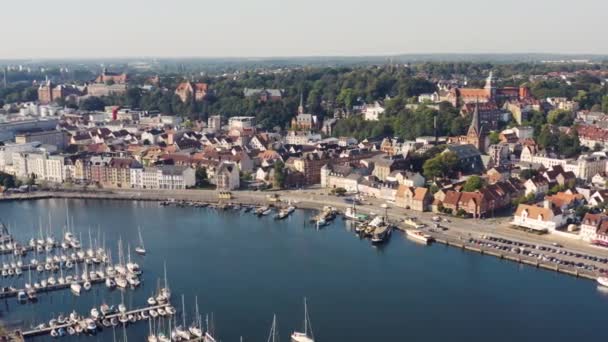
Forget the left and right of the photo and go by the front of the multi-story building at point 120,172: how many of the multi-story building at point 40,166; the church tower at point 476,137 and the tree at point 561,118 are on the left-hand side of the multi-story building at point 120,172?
2

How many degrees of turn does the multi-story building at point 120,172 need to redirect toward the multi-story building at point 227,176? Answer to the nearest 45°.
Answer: approximately 45° to its left

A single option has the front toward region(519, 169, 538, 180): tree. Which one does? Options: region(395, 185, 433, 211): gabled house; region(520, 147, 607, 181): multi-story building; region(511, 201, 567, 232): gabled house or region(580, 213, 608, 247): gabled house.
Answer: the multi-story building

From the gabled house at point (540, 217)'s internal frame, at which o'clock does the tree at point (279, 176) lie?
The tree is roughly at 2 o'clock from the gabled house.

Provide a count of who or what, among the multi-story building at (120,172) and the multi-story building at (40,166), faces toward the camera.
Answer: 2

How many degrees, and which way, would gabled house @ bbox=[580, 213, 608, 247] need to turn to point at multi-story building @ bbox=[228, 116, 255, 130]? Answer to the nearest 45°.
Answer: approximately 90° to its right

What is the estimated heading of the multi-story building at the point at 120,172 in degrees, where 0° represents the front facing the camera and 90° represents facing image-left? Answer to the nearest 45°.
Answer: approximately 0°

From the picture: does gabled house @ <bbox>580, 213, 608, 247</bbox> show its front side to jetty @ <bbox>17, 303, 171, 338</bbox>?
yes

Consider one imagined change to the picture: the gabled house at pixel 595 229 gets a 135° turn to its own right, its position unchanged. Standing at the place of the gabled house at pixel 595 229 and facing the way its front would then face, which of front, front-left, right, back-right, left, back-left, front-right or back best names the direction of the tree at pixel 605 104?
front

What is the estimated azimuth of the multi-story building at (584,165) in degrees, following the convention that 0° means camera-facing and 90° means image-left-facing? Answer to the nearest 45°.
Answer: approximately 45°

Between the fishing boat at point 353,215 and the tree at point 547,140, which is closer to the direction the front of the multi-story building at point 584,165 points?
the fishing boat

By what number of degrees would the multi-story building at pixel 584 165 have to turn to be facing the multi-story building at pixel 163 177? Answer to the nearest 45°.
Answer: approximately 45° to its right
